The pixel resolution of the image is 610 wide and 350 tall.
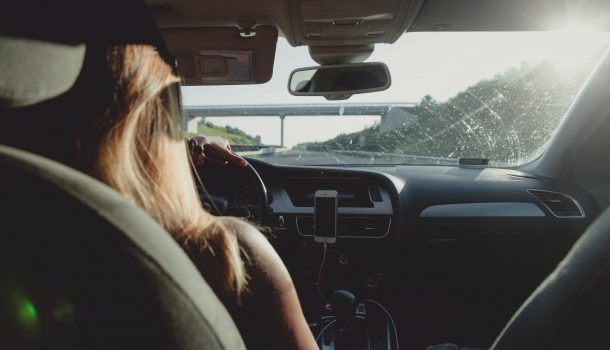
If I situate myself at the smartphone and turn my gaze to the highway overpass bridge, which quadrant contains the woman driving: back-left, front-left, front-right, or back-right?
back-left

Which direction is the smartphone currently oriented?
toward the camera

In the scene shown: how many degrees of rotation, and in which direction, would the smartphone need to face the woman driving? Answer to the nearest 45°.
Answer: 0° — it already faces them

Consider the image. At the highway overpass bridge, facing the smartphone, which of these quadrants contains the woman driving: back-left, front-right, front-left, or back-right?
front-right

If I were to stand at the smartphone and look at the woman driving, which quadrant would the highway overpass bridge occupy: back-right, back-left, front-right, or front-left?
back-right
